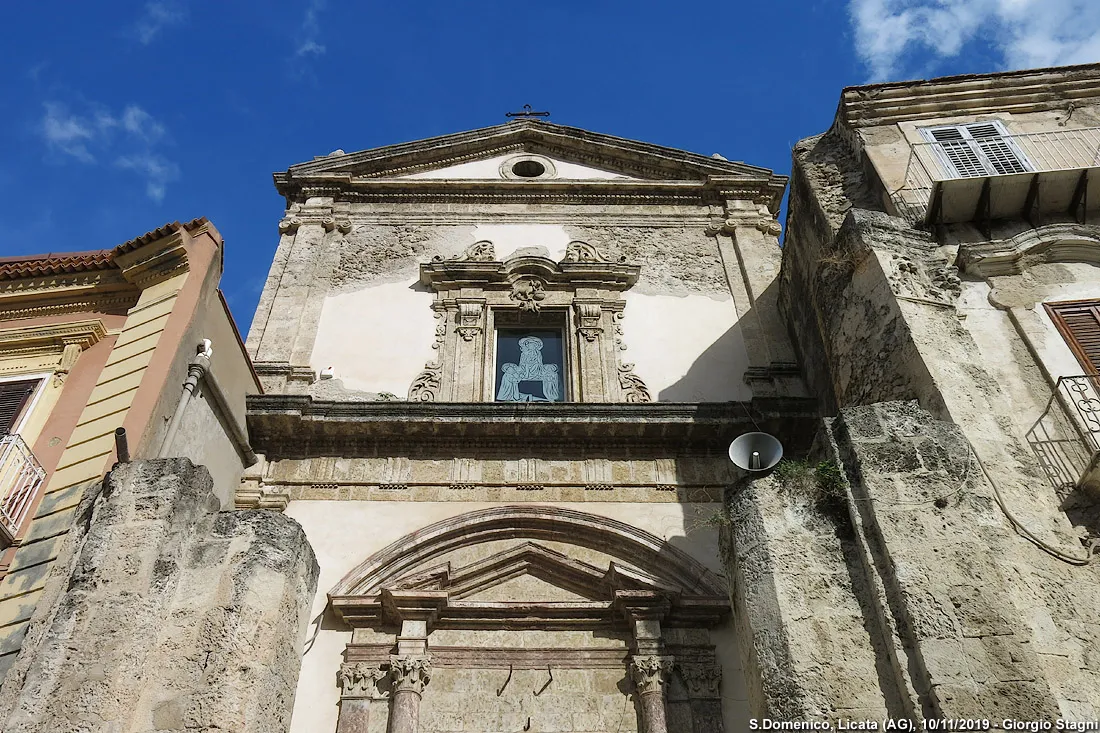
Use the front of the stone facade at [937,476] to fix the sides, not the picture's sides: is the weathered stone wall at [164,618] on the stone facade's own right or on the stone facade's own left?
on the stone facade's own right

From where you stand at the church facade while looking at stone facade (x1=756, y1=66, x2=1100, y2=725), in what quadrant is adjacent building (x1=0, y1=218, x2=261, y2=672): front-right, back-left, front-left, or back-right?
back-right

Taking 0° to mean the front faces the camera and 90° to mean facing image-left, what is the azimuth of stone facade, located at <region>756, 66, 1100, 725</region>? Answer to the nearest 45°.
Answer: approximately 0°

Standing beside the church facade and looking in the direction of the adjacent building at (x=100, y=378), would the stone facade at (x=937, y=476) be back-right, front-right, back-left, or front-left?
back-left

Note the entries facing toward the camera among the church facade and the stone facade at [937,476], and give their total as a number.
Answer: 2

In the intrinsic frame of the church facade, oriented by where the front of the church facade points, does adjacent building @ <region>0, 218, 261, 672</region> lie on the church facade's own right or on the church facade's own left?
on the church facade's own right
